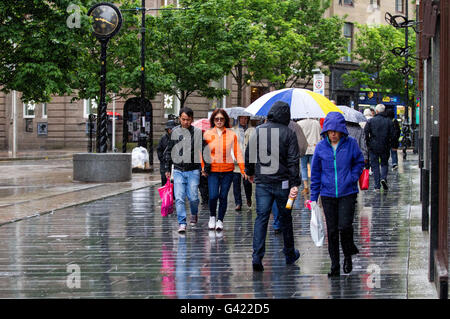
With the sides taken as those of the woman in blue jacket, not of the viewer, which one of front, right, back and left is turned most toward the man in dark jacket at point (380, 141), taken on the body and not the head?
back

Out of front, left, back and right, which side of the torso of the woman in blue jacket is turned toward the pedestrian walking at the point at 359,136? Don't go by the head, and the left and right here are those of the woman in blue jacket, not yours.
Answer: back

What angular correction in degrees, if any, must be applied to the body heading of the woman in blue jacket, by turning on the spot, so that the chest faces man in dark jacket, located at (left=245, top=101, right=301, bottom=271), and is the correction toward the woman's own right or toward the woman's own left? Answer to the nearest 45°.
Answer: approximately 135° to the woman's own right

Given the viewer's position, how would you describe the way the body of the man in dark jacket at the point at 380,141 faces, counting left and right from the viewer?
facing away from the viewer

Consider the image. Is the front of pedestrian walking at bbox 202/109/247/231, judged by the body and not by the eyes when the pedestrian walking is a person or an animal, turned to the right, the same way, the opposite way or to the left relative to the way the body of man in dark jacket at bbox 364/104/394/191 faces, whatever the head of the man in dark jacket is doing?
the opposite way

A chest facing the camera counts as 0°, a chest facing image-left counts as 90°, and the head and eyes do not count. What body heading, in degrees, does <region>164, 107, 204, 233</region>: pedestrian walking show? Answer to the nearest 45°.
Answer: approximately 0°

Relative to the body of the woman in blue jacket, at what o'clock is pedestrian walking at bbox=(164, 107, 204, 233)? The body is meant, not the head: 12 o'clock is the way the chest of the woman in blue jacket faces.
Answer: The pedestrian walking is roughly at 5 o'clock from the woman in blue jacket.

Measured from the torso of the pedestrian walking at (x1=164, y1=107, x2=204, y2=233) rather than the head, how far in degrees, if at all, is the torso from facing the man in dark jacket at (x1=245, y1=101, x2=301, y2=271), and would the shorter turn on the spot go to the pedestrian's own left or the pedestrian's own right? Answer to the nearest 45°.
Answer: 0° — they already face them

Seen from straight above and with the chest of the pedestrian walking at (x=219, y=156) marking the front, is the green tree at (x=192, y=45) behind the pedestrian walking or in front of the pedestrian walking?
behind
